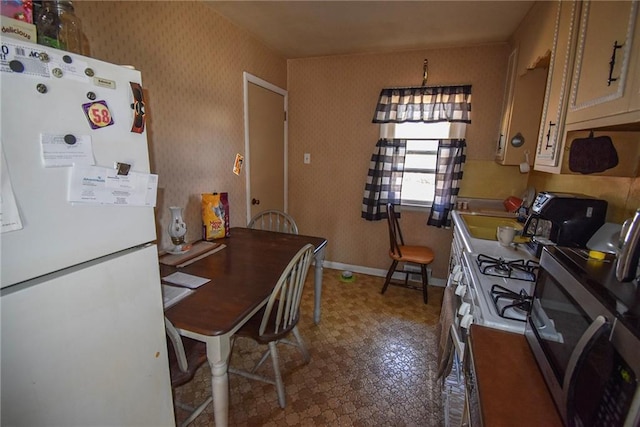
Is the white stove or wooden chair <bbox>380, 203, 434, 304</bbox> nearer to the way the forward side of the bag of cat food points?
the white stove

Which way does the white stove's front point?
to the viewer's left

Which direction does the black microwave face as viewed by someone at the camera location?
facing the viewer and to the left of the viewer

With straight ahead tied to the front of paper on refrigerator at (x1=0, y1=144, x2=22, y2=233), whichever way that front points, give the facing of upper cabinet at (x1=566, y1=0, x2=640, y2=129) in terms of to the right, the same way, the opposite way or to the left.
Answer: the opposite way

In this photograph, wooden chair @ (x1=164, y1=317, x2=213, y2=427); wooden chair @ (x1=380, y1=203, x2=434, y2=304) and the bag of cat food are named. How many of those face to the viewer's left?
0

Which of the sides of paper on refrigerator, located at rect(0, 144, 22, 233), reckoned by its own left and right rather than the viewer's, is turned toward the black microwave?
front

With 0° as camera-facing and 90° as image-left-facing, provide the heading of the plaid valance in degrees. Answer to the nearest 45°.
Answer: approximately 0°

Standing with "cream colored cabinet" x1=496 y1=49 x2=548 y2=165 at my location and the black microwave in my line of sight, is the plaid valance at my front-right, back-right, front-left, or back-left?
back-right

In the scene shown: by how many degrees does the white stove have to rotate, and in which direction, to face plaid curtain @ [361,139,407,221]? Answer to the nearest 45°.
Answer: approximately 45° to its right

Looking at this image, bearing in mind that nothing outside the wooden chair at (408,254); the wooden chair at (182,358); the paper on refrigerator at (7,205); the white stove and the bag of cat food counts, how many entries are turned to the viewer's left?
1

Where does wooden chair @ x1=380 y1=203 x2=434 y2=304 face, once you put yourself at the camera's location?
facing the viewer and to the right of the viewer

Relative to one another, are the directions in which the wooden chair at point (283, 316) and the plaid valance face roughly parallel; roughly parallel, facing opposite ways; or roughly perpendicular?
roughly perpendicular

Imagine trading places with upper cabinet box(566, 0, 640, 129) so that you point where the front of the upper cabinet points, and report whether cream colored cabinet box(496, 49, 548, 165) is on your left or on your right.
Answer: on your right

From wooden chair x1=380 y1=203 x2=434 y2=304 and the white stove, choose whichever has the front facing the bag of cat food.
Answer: the white stove

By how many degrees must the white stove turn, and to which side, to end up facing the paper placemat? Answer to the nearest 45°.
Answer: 0° — it already faces it

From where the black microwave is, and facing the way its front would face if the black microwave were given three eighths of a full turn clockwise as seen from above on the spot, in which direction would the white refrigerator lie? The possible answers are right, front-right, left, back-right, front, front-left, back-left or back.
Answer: back-left

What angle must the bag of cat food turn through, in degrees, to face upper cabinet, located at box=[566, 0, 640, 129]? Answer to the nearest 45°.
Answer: approximately 45° to its left
